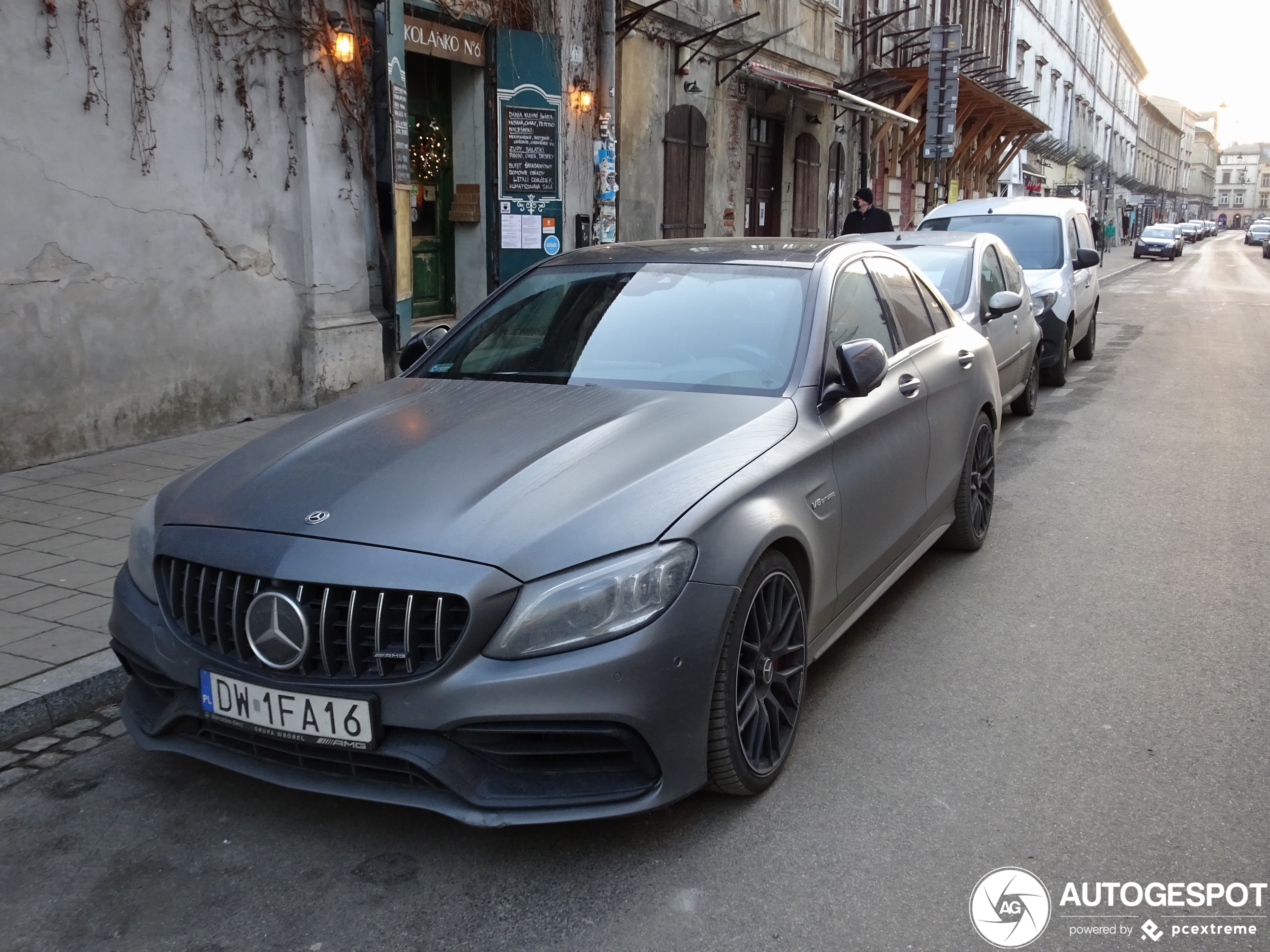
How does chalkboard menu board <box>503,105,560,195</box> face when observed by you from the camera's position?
facing the viewer and to the right of the viewer

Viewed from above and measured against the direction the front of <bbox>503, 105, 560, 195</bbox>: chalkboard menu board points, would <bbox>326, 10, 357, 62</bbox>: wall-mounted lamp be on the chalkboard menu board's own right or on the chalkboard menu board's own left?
on the chalkboard menu board's own right

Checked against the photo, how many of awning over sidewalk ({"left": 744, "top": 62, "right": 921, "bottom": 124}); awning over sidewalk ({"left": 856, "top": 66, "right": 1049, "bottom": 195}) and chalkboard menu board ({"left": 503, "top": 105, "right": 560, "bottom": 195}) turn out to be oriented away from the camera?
0

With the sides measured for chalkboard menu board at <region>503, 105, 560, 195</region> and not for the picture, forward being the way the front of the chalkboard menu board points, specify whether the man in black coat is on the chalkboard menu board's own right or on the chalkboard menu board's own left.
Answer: on the chalkboard menu board's own left

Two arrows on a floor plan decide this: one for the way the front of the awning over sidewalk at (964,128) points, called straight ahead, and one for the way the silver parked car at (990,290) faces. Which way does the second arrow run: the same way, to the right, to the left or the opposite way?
to the right

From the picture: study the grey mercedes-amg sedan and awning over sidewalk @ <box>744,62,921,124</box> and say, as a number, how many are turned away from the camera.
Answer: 0

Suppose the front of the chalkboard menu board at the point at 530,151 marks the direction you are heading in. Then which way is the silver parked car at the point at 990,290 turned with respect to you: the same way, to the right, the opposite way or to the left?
to the right

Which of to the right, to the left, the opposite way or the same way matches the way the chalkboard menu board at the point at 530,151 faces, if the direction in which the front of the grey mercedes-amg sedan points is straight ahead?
to the left

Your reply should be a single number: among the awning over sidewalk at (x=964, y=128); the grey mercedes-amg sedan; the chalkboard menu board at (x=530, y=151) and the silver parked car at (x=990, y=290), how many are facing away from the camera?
0

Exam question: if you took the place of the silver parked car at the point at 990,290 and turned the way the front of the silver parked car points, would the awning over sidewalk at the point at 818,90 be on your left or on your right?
on your right

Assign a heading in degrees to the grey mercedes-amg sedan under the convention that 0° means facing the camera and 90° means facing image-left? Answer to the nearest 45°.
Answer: approximately 45°

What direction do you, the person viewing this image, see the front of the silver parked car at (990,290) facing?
facing the viewer and to the left of the viewer

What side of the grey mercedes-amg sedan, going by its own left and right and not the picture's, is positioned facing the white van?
back

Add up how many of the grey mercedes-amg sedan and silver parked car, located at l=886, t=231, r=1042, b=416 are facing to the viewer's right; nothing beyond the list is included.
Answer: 0
